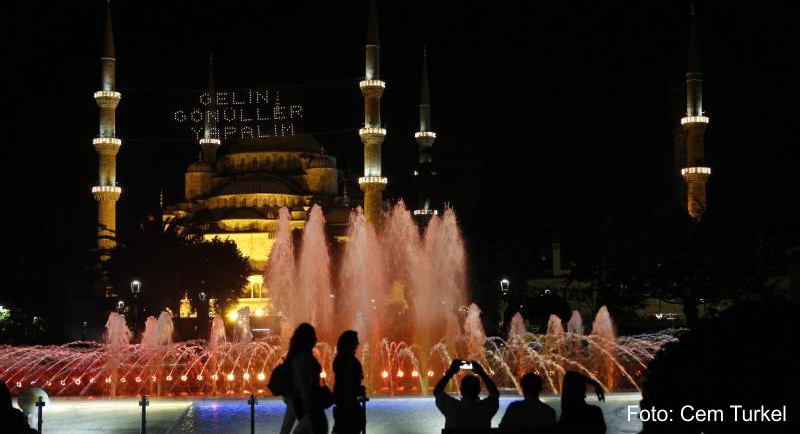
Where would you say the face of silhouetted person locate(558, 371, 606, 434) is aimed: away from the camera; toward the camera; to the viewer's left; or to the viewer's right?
away from the camera

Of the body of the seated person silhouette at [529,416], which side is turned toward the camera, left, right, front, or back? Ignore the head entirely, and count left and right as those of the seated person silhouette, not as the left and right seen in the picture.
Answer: back

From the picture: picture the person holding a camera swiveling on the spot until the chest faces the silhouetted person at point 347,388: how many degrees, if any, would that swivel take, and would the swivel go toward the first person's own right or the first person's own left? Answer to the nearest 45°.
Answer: approximately 45° to the first person's own left

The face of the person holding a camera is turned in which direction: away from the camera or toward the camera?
away from the camera

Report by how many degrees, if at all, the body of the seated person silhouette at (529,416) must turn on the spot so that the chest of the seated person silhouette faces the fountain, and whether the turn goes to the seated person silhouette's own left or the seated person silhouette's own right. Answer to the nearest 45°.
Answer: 0° — they already face it

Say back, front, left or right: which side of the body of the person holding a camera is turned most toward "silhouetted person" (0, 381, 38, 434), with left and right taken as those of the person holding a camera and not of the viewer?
left

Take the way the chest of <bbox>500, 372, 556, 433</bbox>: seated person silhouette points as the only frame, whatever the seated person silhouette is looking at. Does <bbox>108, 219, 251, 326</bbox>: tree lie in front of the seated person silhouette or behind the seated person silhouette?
in front

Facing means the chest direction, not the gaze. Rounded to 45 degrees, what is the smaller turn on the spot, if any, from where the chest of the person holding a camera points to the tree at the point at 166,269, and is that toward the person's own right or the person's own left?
0° — they already face it

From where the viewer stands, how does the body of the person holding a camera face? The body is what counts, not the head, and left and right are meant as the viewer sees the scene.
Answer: facing away from the viewer

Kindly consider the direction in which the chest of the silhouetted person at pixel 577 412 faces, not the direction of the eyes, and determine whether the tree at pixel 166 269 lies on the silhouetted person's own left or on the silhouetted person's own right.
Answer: on the silhouetted person's own left
